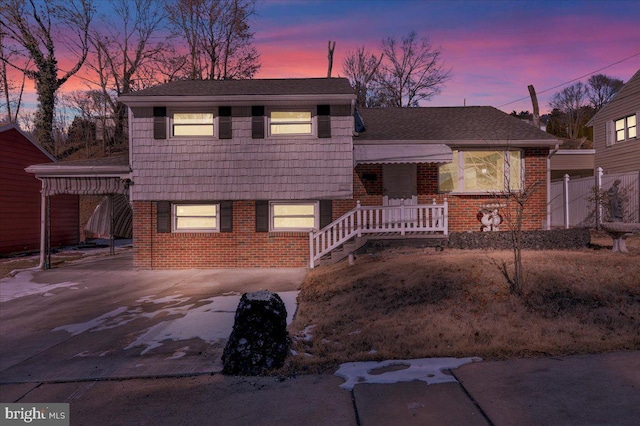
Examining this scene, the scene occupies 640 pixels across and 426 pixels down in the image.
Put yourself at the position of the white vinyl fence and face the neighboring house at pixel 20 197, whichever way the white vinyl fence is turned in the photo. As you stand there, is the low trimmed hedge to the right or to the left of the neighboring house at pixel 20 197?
left

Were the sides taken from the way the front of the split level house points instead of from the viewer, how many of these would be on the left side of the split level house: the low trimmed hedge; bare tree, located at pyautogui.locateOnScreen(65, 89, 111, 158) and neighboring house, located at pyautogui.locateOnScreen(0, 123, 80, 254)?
1

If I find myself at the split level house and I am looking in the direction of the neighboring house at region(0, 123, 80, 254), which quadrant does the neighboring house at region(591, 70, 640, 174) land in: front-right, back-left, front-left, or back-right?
back-right

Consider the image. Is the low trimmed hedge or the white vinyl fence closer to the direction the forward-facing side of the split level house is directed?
the low trimmed hedge

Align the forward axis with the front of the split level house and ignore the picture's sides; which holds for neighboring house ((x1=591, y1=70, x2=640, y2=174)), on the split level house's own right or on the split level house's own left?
on the split level house's own left

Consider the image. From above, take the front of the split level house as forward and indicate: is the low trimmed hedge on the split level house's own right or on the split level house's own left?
on the split level house's own left

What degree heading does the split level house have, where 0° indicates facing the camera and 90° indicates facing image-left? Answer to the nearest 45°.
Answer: approximately 0°

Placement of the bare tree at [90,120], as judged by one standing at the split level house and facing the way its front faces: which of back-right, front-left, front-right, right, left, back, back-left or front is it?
back-right

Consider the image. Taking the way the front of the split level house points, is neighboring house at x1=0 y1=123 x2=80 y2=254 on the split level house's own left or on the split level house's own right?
on the split level house's own right
